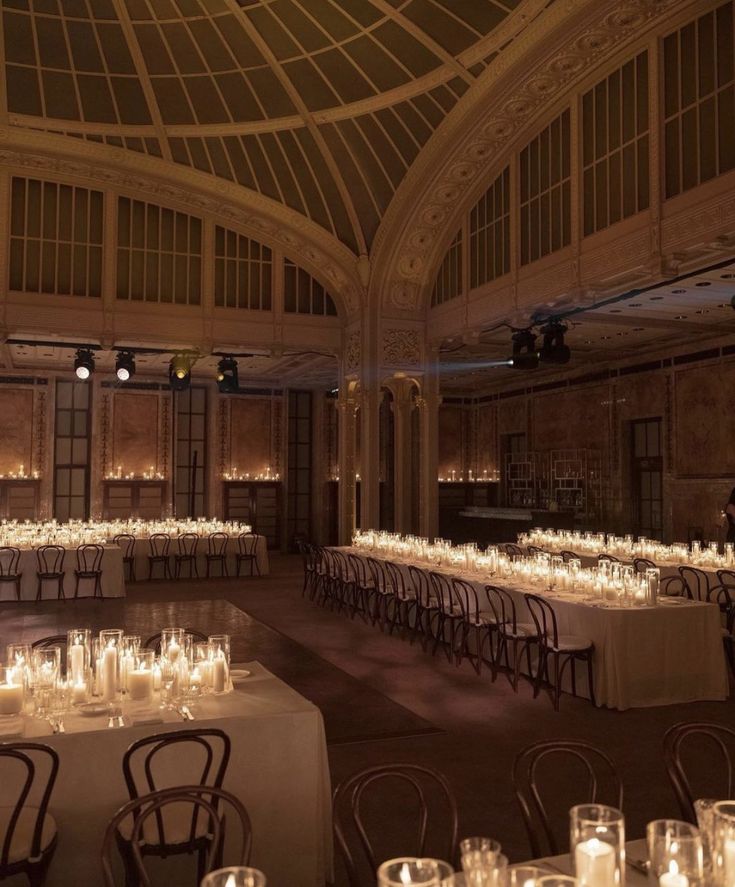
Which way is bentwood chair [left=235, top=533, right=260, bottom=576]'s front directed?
away from the camera

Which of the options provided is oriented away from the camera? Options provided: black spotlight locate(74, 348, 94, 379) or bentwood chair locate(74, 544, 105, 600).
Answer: the bentwood chair

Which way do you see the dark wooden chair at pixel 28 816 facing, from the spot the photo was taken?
facing away from the viewer

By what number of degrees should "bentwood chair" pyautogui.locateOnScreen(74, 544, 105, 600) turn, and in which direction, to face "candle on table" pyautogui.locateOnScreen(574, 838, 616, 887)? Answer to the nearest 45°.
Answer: approximately 180°

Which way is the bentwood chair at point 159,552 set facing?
away from the camera

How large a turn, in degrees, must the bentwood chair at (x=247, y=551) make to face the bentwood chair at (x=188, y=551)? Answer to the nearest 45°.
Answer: approximately 90° to its left

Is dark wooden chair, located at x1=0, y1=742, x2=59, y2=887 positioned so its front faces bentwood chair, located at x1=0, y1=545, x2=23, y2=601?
yes

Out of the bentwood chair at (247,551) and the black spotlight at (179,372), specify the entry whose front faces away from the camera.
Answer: the bentwood chair

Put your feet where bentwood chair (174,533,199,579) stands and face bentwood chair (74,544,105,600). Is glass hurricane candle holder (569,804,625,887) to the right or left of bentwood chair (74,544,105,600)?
left

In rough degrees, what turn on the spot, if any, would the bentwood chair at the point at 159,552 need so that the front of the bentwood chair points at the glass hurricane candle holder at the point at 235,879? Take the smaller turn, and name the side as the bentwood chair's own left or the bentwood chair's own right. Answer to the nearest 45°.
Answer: approximately 180°

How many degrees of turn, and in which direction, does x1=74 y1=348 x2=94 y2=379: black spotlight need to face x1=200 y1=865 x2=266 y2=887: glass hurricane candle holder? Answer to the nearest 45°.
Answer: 0° — it already faces it

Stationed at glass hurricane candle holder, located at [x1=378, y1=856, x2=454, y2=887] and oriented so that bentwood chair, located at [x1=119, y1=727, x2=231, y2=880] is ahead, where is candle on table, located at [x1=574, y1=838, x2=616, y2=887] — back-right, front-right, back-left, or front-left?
back-right

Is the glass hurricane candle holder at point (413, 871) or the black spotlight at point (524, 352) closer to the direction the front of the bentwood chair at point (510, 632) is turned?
the black spotlight
